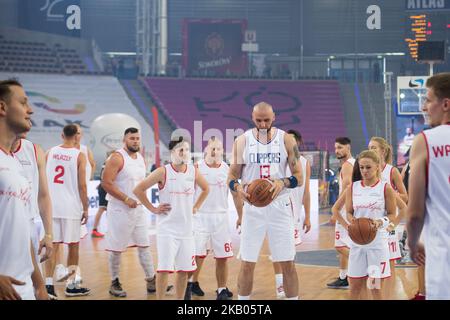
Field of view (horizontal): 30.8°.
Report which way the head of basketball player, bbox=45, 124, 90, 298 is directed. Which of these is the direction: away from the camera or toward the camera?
away from the camera

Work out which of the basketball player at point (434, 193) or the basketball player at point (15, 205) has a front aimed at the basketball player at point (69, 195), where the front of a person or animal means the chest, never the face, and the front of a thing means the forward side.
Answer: the basketball player at point (434, 193)

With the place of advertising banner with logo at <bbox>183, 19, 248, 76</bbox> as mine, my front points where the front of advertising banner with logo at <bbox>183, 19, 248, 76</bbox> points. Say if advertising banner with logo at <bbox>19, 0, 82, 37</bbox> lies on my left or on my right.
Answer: on my right

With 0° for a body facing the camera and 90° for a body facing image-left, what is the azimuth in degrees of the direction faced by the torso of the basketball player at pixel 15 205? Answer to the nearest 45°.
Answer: approximately 315°

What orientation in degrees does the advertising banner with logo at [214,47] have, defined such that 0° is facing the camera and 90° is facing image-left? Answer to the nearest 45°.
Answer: approximately 0°
